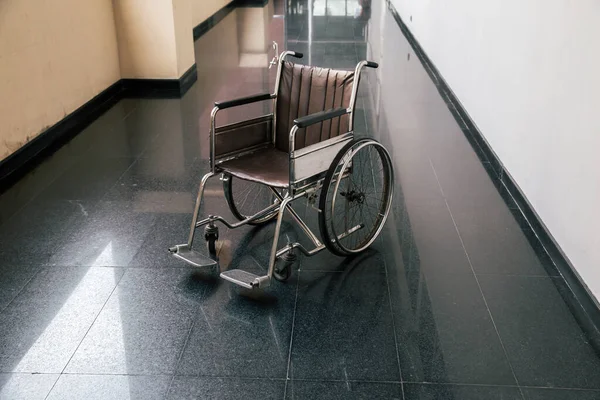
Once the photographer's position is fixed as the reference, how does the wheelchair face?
facing the viewer and to the left of the viewer
